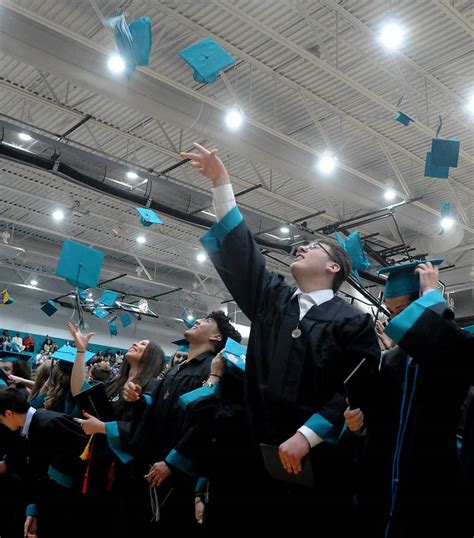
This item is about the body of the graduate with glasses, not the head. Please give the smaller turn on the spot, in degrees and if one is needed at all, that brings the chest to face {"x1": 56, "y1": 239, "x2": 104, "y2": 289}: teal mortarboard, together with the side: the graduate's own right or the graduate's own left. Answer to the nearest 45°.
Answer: approximately 90° to the graduate's own right

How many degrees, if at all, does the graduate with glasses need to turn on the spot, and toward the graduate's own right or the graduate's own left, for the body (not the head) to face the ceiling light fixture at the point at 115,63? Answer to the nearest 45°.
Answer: approximately 90° to the graduate's own right

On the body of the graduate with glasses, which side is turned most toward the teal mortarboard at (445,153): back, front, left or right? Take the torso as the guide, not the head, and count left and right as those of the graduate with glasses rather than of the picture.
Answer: back

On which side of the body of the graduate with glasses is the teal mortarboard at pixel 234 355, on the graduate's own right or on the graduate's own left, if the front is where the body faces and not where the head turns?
on the graduate's own right

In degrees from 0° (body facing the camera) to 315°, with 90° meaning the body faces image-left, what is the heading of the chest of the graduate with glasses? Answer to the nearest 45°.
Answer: approximately 45°

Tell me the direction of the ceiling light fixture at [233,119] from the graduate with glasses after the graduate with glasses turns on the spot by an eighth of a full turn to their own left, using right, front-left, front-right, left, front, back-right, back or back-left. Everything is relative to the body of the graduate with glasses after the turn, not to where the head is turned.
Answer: back
